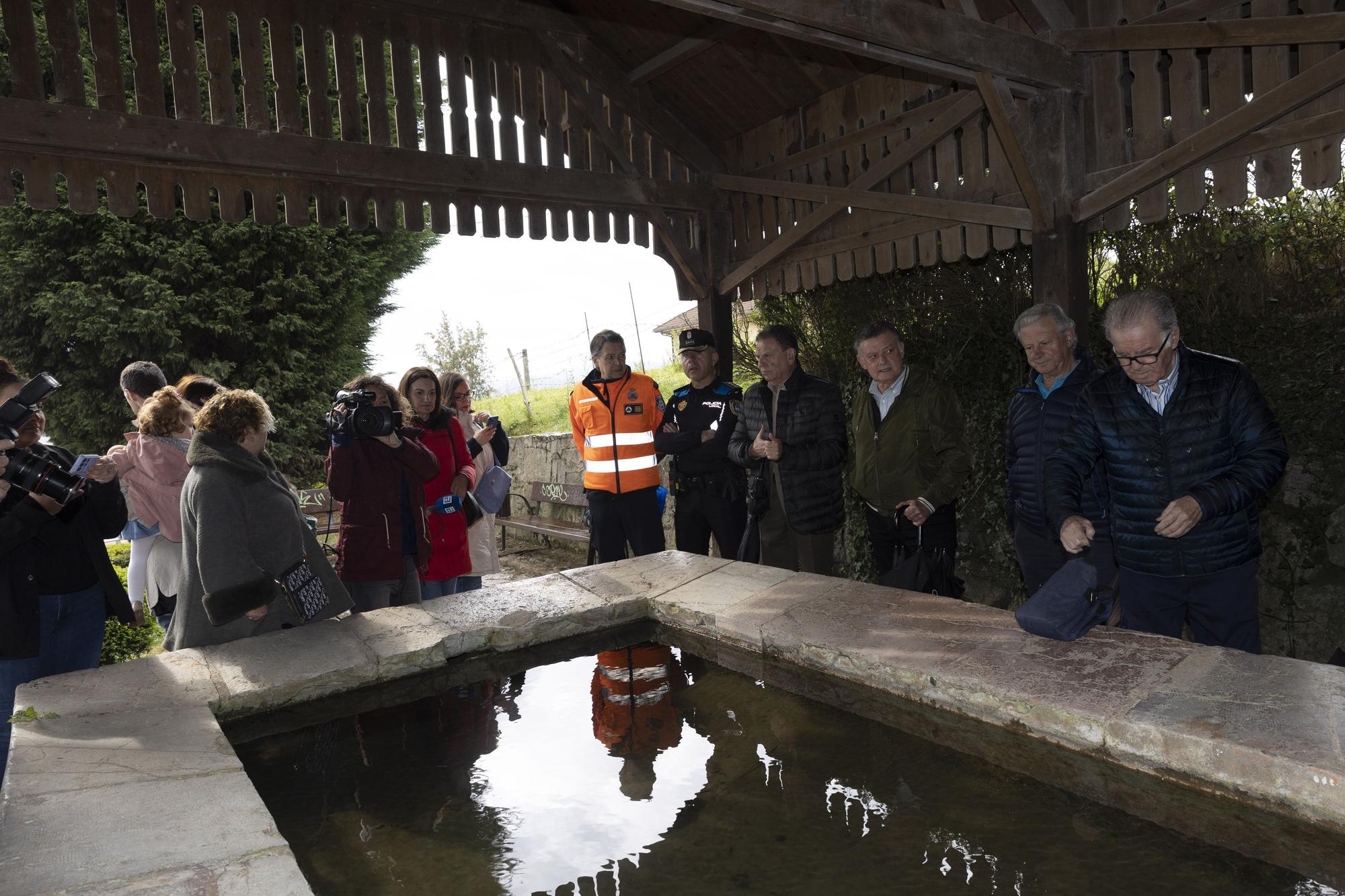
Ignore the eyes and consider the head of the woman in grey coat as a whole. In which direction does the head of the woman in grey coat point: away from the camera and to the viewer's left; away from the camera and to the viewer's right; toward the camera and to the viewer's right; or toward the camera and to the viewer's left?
away from the camera and to the viewer's right

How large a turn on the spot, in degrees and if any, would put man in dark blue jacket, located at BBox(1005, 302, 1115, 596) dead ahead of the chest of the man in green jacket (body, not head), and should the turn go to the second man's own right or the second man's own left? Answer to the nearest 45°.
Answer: approximately 90° to the second man's own left

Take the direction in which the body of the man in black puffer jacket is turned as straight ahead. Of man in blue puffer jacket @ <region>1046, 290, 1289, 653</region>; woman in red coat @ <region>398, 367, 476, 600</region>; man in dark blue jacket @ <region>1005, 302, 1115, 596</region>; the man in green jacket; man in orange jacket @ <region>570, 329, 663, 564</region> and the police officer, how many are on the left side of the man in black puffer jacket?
3

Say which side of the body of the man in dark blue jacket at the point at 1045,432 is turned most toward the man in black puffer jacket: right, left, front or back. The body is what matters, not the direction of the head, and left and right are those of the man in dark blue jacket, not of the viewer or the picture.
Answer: right

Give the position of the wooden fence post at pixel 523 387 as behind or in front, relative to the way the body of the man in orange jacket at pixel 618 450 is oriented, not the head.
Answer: behind

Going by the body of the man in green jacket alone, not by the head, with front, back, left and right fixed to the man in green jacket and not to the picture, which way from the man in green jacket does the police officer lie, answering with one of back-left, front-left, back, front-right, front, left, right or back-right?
right

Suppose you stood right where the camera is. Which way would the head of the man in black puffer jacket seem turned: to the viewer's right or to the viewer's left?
to the viewer's left
